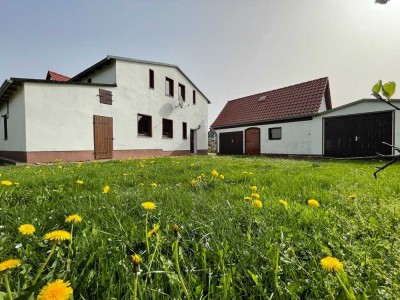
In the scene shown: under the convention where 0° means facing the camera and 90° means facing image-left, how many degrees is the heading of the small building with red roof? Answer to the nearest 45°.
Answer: approximately 45°
